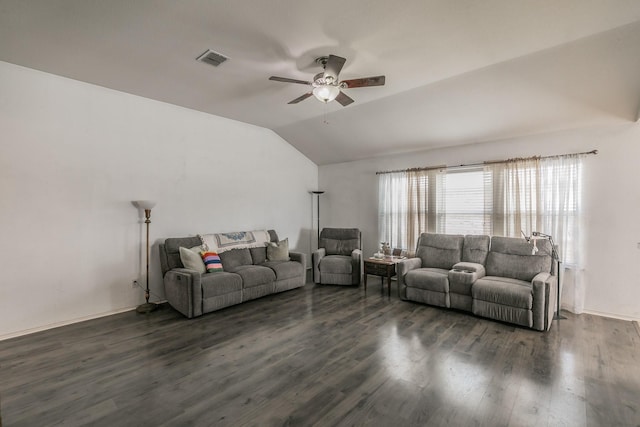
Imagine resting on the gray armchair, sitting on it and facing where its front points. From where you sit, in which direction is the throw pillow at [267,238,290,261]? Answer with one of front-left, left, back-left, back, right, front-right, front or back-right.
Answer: right

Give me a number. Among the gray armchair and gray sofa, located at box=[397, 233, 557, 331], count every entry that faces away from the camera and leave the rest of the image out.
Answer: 0

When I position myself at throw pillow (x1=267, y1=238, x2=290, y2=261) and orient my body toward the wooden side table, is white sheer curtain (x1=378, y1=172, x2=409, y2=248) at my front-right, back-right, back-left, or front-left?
front-left

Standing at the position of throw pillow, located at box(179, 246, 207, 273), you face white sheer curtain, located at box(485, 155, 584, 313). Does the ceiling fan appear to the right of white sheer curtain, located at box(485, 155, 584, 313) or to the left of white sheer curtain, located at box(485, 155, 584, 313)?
right

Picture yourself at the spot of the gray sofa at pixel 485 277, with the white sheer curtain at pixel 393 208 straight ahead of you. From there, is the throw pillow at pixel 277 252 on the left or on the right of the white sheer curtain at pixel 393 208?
left

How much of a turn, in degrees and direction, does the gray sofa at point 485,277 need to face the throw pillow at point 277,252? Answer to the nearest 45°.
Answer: approximately 45° to its right

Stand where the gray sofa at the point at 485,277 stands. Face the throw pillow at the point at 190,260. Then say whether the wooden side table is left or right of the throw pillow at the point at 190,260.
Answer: right

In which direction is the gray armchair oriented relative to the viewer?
toward the camera

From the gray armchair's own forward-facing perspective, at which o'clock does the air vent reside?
The air vent is roughly at 1 o'clock from the gray armchair.

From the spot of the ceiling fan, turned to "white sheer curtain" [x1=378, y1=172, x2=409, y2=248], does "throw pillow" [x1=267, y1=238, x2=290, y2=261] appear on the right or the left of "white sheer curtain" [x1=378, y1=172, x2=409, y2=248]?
left

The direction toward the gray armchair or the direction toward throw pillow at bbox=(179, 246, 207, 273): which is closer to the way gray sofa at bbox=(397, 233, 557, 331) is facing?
the throw pillow

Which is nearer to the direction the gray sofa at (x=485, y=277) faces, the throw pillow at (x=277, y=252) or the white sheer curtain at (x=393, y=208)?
the throw pillow

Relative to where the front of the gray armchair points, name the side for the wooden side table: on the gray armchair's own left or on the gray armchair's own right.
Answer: on the gray armchair's own left

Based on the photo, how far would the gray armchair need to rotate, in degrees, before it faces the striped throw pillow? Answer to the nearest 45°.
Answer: approximately 45° to its right

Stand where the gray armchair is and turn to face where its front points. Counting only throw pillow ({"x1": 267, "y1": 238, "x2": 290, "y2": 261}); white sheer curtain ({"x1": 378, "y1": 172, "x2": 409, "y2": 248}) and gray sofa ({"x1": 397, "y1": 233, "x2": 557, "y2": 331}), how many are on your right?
1
